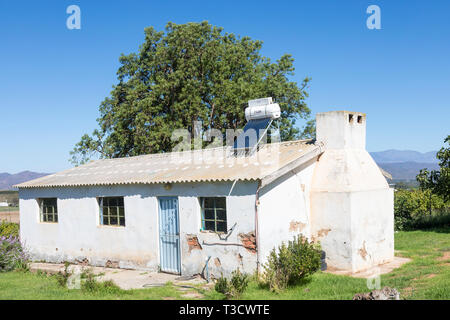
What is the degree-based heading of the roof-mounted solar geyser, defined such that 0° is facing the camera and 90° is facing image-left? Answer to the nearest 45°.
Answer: approximately 45°

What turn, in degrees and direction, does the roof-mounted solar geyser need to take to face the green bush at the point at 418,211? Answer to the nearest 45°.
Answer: approximately 180°

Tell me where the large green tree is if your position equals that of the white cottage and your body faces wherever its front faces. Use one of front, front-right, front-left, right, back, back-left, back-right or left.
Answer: back-right

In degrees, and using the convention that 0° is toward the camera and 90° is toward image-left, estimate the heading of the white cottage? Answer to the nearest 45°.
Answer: approximately 45°

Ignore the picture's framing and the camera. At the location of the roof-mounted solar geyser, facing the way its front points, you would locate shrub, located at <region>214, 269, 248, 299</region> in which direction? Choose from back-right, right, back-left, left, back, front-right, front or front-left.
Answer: front-left

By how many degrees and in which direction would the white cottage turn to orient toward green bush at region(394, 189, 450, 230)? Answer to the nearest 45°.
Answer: approximately 180°
